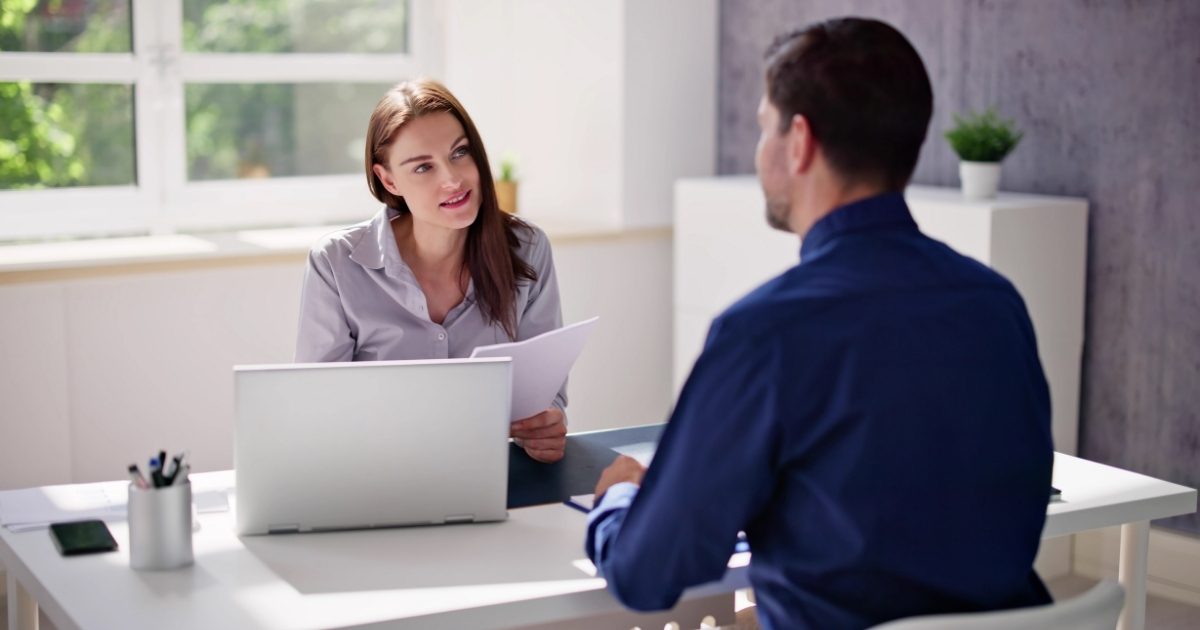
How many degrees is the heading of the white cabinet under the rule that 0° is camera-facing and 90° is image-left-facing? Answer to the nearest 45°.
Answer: approximately 45°

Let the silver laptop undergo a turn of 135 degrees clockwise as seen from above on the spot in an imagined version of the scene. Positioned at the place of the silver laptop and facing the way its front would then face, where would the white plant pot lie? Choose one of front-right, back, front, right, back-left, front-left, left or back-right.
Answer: left

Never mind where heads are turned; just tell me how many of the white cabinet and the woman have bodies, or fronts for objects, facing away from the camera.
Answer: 0

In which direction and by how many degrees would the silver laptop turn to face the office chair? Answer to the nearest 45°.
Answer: approximately 135° to its right

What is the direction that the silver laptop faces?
away from the camera

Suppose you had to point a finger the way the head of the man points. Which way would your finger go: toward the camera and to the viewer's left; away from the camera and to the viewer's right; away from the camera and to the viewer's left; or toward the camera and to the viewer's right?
away from the camera and to the viewer's left

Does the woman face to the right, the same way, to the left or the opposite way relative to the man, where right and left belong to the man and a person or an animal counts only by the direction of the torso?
the opposite way

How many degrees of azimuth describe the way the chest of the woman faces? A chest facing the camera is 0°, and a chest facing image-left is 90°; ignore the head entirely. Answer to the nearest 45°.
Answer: approximately 315°

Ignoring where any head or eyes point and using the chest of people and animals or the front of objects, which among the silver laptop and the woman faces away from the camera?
the silver laptop

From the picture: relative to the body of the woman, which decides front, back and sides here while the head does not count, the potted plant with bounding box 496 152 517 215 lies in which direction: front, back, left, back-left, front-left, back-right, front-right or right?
back-left

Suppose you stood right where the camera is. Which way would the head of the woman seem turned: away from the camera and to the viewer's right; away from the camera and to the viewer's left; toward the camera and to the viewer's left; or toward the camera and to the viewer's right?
toward the camera and to the viewer's right

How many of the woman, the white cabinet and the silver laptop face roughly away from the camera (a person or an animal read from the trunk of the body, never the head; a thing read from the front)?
1

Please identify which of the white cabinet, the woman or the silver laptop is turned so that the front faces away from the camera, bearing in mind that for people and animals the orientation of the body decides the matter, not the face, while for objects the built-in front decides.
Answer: the silver laptop
